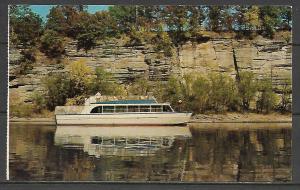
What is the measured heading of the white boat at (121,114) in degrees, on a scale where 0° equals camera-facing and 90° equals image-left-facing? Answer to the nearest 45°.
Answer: approximately 270°

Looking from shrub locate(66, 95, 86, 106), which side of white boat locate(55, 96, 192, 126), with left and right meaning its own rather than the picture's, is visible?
back

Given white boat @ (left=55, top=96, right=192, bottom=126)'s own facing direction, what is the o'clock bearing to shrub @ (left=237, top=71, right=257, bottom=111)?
The shrub is roughly at 12 o'clock from the white boat.

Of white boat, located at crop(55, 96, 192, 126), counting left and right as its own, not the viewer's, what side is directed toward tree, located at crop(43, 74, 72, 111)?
back

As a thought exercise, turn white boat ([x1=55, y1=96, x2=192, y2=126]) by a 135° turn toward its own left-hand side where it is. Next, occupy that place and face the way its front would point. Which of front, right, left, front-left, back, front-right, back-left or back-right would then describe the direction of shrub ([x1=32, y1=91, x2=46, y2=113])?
front-left

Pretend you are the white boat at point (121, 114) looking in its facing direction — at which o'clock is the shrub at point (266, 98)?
The shrub is roughly at 12 o'clock from the white boat.

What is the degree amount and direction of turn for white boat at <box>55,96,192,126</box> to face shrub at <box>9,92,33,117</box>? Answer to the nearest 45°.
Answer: approximately 180°
